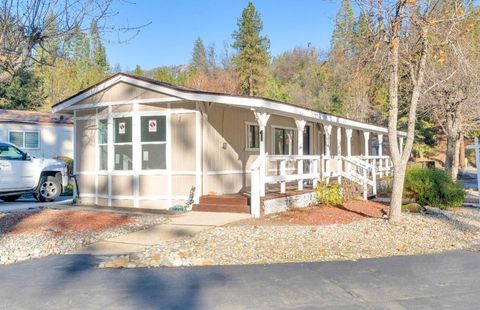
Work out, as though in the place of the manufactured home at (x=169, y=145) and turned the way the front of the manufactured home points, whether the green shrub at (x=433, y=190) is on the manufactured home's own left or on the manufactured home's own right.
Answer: on the manufactured home's own left

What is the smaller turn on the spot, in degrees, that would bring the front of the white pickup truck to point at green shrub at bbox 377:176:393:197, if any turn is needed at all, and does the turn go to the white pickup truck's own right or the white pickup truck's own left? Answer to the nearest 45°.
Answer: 0° — it already faces it

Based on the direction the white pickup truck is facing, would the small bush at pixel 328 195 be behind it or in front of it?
in front

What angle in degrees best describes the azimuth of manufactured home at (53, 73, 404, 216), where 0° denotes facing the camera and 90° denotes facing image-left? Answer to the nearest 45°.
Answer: approximately 315°

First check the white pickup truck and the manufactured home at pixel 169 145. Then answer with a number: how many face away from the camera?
0

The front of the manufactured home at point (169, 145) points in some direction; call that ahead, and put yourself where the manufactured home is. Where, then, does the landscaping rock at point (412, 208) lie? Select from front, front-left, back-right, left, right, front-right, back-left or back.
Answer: front-left
